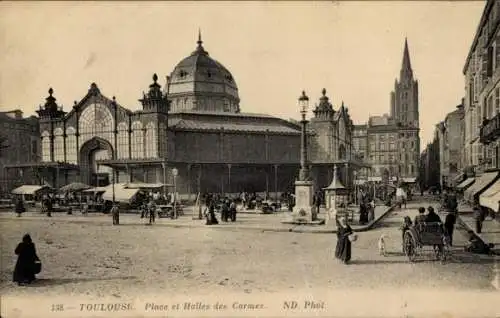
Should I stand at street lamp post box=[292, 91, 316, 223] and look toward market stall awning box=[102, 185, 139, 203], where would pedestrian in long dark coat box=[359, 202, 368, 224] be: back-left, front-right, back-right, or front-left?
back-right

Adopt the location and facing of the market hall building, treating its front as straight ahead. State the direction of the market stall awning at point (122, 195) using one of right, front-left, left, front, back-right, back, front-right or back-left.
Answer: front-left

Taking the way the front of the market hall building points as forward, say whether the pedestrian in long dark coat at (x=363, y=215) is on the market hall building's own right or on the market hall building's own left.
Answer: on the market hall building's own left

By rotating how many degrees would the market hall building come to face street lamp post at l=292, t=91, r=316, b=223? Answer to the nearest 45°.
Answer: approximately 45° to its left

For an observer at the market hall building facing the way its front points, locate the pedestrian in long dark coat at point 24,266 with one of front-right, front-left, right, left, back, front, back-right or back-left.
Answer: front-left

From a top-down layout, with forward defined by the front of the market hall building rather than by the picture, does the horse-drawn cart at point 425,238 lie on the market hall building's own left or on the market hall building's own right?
on the market hall building's own left

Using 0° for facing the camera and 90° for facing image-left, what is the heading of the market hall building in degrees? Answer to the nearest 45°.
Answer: approximately 45°

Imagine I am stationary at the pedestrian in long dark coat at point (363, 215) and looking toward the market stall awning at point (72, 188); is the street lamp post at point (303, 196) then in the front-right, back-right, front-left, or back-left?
front-left

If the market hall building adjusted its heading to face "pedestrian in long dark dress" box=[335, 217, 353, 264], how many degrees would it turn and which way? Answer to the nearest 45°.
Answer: approximately 45° to its left
